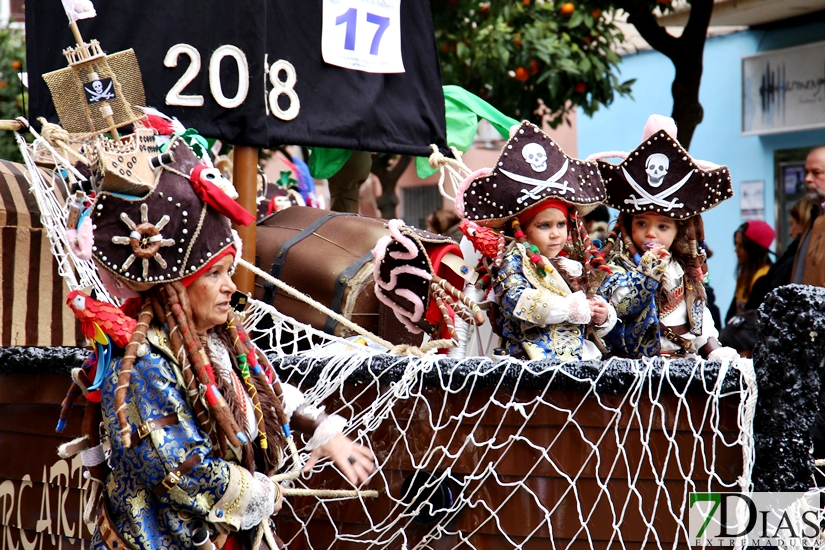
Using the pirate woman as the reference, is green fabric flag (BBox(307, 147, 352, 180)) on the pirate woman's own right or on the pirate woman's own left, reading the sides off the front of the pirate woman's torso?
on the pirate woman's own left

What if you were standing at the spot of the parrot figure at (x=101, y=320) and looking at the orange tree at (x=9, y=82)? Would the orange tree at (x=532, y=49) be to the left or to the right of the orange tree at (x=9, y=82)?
right

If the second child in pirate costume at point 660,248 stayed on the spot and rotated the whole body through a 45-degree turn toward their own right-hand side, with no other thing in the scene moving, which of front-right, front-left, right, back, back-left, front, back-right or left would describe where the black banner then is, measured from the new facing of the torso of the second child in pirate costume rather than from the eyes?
right

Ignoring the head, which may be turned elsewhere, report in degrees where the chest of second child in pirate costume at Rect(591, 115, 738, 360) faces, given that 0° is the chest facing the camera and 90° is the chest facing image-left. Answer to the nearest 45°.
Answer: approximately 315°

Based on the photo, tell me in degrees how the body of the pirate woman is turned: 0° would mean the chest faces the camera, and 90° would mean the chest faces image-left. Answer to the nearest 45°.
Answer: approximately 270°

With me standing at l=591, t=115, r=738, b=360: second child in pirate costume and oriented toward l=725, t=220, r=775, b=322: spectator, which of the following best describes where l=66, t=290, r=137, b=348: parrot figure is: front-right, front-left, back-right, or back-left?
back-left

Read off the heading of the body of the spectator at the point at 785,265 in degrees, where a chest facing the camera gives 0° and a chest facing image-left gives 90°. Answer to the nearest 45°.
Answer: approximately 90°

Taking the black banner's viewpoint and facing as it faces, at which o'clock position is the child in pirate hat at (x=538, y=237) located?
The child in pirate hat is roughly at 10 o'clock from the black banner.
